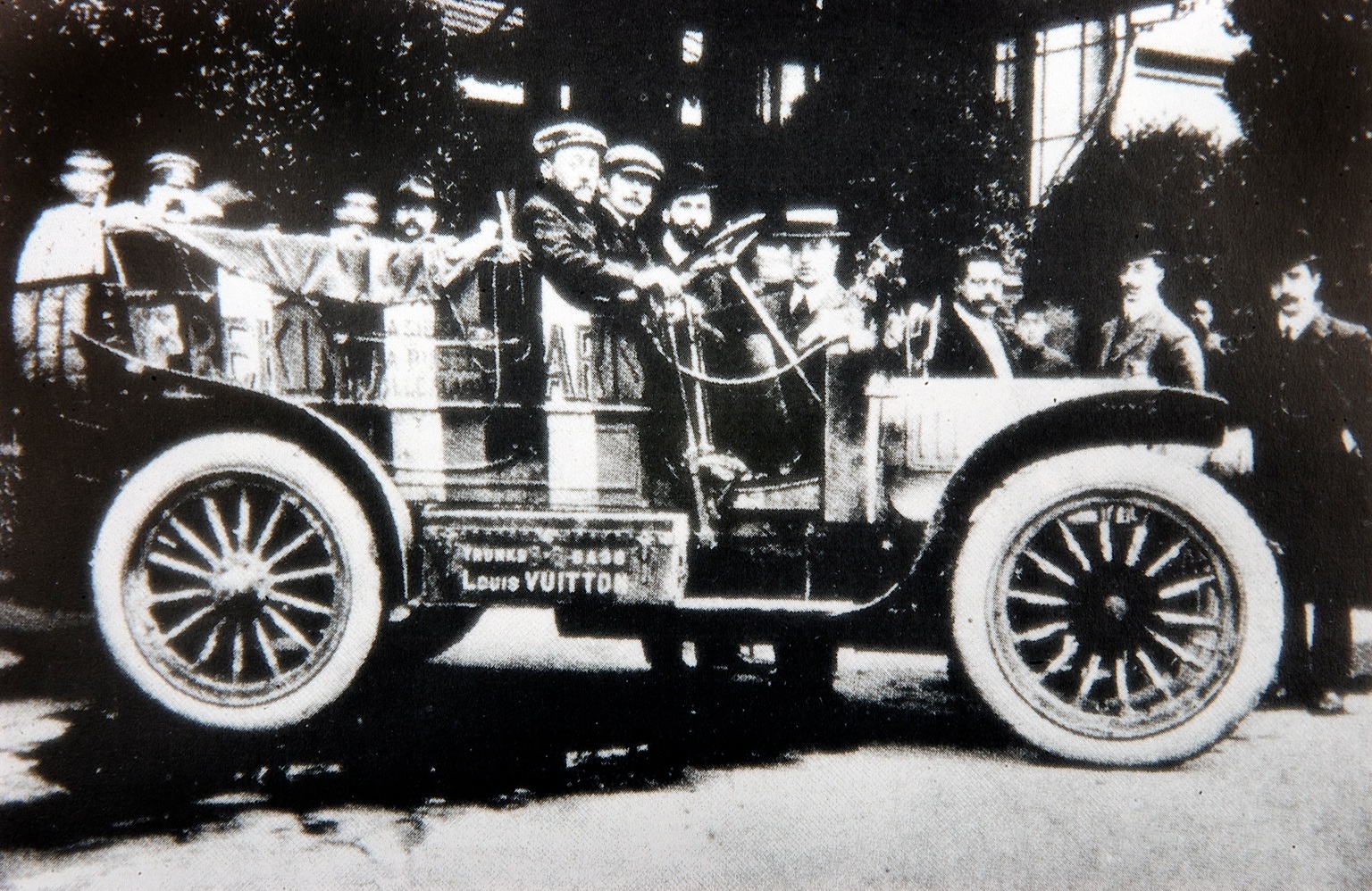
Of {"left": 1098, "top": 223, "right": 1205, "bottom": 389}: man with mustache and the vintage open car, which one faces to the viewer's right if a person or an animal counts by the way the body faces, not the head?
the vintage open car

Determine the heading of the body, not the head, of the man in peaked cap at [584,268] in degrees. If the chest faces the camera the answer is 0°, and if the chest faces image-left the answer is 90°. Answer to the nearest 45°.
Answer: approximately 315°

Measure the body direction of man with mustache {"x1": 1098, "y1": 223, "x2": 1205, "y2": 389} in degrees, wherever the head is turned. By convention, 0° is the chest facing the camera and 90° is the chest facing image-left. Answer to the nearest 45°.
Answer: approximately 45°

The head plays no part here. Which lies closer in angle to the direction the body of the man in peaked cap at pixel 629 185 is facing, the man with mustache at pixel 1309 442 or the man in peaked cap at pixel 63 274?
the man with mustache

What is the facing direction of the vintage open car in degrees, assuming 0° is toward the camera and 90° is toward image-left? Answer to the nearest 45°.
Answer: approximately 270°

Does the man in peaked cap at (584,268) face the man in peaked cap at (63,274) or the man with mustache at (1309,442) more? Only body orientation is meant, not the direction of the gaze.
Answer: the man with mustache

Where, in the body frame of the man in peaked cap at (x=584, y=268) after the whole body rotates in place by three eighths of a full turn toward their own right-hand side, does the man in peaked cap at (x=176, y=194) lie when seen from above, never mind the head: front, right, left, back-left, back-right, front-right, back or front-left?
front
